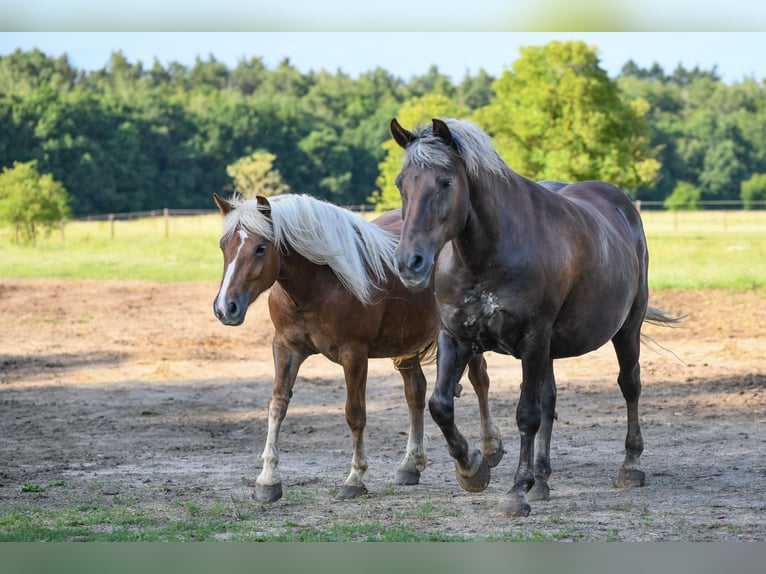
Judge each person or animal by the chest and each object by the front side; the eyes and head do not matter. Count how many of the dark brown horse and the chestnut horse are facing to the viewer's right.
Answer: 0

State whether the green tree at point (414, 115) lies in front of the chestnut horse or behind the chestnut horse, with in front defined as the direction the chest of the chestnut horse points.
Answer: behind

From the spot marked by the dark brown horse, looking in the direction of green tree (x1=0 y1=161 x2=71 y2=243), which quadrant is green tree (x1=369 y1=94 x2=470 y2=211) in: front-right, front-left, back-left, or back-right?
front-right

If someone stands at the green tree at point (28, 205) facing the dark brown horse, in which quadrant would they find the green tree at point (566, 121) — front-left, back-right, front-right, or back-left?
back-left

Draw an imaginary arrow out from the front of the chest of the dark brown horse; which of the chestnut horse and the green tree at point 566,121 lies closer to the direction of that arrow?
the chestnut horse

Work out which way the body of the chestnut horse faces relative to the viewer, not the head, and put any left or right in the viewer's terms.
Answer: facing the viewer and to the left of the viewer

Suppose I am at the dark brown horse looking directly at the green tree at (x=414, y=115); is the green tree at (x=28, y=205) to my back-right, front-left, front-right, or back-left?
front-left

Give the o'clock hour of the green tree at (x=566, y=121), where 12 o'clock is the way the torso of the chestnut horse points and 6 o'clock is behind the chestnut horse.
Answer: The green tree is roughly at 5 o'clock from the chestnut horse.

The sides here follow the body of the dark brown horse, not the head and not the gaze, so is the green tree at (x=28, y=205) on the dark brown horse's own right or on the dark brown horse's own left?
on the dark brown horse's own right

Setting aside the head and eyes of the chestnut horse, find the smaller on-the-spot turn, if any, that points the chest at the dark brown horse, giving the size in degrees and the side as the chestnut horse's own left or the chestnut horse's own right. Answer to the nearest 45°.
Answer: approximately 90° to the chestnut horse's own left

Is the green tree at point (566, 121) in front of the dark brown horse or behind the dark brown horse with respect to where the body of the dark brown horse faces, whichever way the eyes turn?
behind

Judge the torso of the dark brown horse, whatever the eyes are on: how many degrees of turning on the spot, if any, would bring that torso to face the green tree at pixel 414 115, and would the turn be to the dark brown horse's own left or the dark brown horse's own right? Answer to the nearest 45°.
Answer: approximately 135° to the dark brown horse's own right

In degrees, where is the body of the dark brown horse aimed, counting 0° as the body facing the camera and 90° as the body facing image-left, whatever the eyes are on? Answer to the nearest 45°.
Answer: approximately 45°
